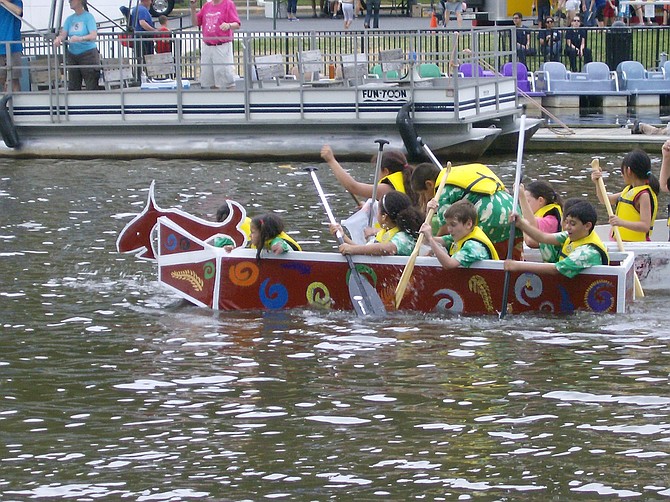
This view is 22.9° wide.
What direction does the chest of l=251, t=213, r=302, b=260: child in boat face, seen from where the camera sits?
to the viewer's left

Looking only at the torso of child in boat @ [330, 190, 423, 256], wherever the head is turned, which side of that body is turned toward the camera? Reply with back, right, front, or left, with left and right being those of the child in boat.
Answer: left

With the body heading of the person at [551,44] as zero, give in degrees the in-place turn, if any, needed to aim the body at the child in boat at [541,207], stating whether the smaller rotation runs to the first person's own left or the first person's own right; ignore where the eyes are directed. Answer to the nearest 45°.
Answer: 0° — they already face them

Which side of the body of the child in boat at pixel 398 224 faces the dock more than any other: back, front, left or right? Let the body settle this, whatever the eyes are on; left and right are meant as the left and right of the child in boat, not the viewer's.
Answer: right

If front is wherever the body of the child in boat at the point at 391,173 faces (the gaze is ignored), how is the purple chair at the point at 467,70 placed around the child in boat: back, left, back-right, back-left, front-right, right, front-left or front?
right

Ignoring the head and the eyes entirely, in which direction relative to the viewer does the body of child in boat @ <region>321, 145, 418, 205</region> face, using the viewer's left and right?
facing to the left of the viewer

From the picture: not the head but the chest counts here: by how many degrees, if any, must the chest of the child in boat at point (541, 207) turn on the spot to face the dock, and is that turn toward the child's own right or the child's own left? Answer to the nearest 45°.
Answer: approximately 90° to the child's own right

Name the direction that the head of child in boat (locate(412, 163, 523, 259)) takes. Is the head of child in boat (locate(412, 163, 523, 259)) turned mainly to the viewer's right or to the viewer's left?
to the viewer's left

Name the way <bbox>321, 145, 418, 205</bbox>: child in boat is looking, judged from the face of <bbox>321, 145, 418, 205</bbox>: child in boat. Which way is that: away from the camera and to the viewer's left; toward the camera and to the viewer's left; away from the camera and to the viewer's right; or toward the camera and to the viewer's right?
away from the camera and to the viewer's left
